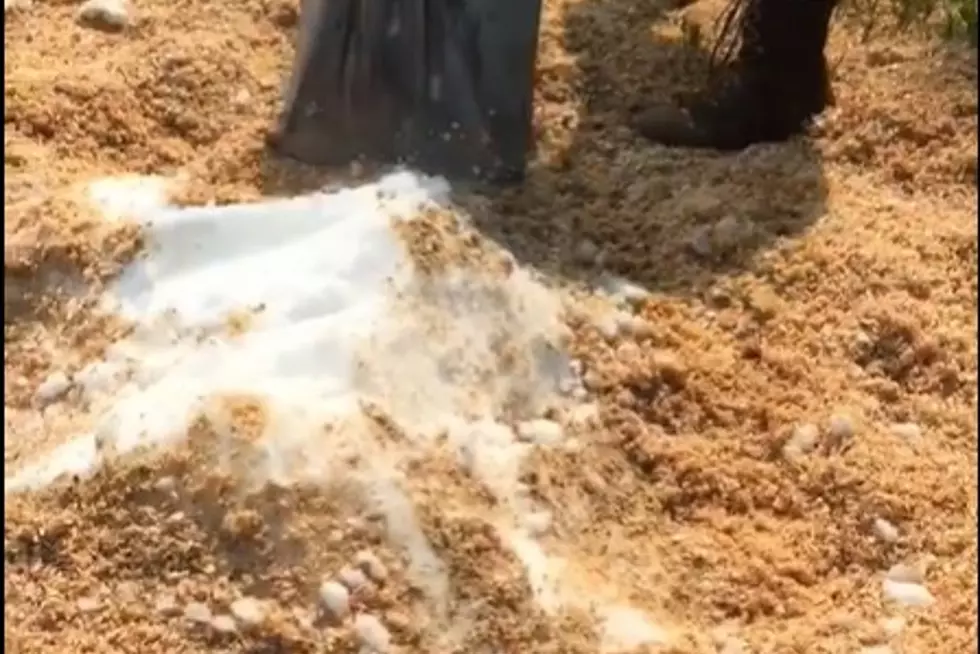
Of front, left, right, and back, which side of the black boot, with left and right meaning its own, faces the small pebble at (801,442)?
left

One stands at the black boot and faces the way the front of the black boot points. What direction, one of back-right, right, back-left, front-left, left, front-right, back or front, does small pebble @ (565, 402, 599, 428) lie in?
left

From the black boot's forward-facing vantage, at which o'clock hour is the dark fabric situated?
The dark fabric is roughly at 11 o'clock from the black boot.

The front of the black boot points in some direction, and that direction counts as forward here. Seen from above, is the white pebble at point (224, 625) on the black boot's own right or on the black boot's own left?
on the black boot's own left

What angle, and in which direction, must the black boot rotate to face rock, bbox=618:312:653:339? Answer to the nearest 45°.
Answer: approximately 90° to its left

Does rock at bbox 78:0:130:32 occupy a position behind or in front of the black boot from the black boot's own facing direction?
in front

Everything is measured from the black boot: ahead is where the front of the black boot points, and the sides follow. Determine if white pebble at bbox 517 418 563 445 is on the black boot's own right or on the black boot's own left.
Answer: on the black boot's own left

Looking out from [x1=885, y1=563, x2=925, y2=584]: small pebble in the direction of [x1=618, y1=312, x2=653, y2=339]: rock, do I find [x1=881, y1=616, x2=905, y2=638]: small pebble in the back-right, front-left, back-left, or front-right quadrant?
back-left

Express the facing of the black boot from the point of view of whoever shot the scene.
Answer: facing to the left of the viewer

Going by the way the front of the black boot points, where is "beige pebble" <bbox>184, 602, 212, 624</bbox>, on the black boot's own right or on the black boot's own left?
on the black boot's own left

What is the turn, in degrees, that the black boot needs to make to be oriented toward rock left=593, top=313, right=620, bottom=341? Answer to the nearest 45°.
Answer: approximately 90° to its left
